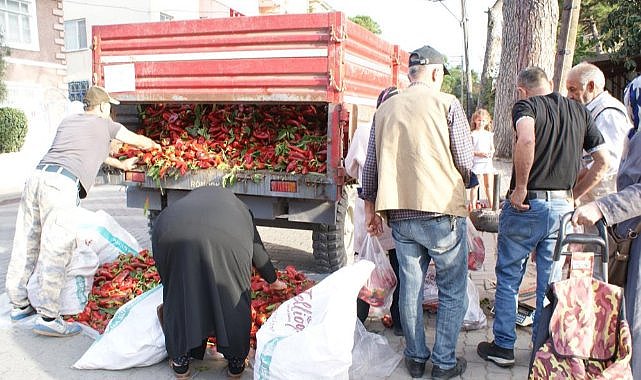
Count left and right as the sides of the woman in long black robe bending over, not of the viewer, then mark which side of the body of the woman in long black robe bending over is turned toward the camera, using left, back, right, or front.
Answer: back

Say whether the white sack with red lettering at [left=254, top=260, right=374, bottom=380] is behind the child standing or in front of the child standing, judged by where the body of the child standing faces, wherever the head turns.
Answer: in front

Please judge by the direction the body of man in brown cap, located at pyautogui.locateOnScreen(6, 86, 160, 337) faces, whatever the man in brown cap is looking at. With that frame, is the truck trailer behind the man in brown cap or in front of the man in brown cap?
in front

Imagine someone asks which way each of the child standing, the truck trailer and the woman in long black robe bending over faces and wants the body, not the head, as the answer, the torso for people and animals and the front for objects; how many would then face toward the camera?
1

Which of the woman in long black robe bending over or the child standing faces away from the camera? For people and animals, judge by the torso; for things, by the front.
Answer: the woman in long black robe bending over

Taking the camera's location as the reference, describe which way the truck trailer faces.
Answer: facing away from the viewer and to the right of the viewer

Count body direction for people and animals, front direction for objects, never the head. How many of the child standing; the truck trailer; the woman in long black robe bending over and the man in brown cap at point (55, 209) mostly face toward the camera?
1

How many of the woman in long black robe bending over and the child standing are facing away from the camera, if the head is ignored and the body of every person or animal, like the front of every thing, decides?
1

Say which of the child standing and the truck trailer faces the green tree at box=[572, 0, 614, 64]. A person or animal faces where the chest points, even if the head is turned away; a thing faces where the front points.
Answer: the truck trailer

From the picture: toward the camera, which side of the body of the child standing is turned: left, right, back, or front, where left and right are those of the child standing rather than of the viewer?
front

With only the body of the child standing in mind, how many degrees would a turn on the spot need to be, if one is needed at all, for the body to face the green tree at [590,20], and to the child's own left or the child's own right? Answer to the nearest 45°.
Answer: approximately 180°

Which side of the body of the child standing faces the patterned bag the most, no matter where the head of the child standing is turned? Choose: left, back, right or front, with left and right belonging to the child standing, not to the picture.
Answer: front

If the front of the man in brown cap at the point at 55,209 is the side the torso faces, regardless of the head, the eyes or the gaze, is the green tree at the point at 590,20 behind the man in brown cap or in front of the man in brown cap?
in front

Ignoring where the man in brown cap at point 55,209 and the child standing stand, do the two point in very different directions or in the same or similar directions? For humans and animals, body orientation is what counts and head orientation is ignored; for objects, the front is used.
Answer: very different directions

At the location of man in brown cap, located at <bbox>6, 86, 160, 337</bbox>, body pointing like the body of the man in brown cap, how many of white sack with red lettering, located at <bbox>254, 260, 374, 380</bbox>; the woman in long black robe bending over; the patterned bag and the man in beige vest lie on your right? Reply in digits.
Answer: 4

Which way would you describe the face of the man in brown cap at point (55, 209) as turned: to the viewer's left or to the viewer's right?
to the viewer's right

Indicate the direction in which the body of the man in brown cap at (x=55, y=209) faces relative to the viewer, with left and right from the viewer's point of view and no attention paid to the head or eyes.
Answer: facing away from the viewer and to the right of the viewer

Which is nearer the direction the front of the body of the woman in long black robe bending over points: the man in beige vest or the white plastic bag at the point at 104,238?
the white plastic bag
